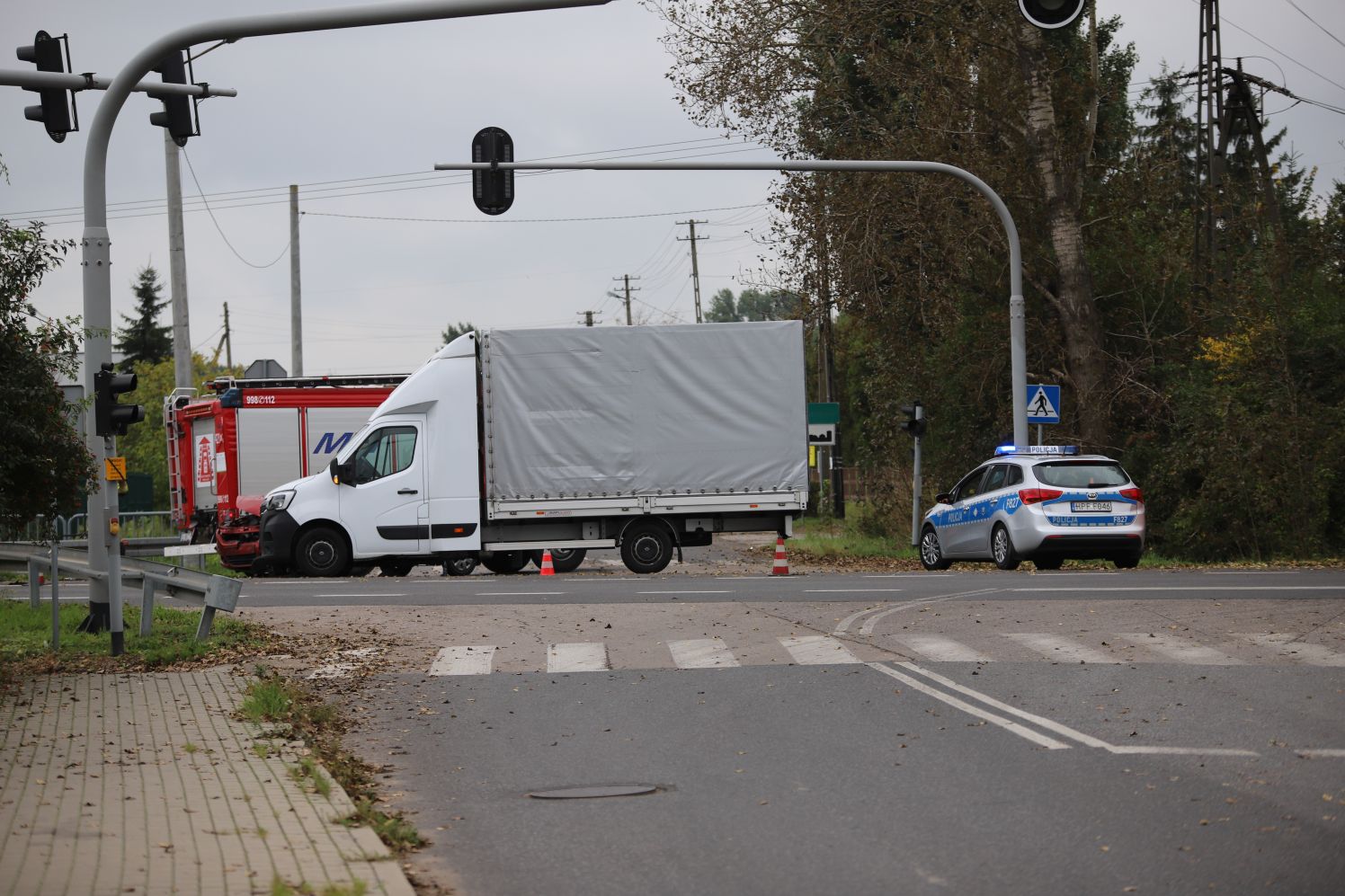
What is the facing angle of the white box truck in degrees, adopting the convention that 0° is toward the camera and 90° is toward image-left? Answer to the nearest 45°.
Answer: approximately 90°

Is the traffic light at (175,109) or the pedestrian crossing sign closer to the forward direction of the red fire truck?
the pedestrian crossing sign

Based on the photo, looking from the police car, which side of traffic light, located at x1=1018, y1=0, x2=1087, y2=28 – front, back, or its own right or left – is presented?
back

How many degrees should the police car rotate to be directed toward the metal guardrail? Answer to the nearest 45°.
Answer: approximately 90° to its left

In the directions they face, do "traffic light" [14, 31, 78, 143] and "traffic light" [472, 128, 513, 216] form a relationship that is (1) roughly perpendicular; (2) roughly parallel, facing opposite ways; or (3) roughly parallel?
roughly perpendicular

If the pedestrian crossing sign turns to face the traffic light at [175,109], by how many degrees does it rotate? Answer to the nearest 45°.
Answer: approximately 45° to its right

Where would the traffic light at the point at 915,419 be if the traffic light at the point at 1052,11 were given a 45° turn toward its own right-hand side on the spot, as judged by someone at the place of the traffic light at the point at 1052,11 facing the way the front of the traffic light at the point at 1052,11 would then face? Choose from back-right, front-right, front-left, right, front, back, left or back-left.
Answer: back-right

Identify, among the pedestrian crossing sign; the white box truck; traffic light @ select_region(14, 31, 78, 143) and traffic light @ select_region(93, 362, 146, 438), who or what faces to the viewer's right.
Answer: traffic light @ select_region(93, 362, 146, 438)

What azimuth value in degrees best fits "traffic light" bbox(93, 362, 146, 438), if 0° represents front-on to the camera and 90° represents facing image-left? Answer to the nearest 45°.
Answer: approximately 270°

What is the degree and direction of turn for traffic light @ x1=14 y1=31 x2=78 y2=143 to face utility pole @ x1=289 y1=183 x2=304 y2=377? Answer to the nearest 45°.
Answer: approximately 90° to its right

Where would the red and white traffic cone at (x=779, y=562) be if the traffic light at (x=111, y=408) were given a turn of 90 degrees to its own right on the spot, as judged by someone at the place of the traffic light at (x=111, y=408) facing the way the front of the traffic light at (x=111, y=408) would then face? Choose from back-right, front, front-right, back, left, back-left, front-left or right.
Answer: back-left
